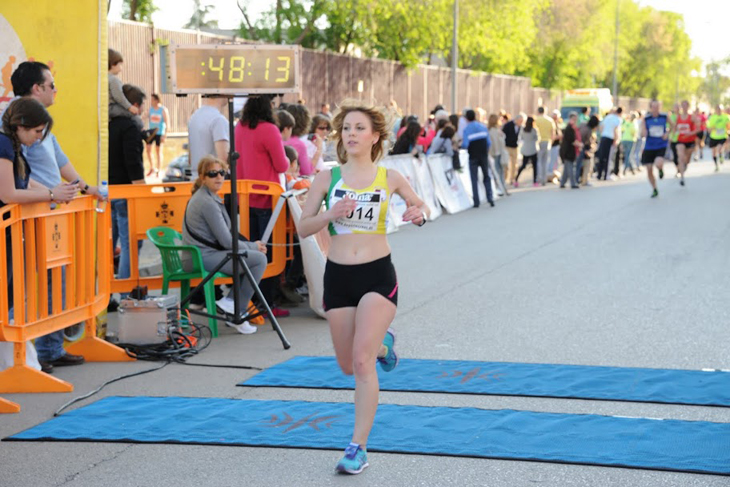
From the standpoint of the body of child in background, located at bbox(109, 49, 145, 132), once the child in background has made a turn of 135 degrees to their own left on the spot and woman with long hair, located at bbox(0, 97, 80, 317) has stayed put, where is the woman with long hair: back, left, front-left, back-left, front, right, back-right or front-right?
back-left

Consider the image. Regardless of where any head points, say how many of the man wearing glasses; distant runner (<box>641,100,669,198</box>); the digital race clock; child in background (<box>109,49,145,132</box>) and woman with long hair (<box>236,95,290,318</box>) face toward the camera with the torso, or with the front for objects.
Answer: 2

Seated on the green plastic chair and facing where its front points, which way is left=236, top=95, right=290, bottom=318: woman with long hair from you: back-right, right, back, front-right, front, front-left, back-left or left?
left

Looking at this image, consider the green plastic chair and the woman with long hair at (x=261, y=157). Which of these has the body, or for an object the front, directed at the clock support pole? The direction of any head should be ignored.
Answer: the green plastic chair

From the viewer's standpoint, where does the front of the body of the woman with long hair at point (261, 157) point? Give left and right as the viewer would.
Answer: facing away from the viewer and to the right of the viewer

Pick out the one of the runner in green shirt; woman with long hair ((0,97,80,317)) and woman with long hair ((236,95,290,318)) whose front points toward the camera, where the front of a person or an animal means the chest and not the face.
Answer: the runner in green shirt

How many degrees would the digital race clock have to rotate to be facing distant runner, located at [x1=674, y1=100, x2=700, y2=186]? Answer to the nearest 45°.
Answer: approximately 135° to its left

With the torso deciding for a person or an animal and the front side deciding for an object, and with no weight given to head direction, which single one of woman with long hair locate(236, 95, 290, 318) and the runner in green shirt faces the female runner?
the runner in green shirt

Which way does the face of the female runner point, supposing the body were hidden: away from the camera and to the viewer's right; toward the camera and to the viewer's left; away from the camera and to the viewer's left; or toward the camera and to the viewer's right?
toward the camera and to the viewer's left
